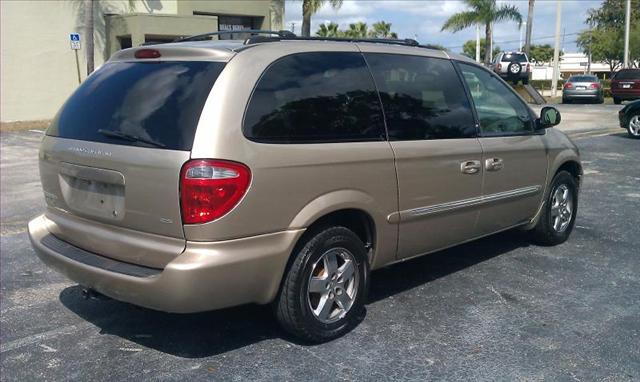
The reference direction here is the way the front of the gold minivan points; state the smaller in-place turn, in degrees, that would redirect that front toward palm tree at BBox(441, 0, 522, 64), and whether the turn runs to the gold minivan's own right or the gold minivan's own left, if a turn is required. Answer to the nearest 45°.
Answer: approximately 45° to the gold minivan's own left

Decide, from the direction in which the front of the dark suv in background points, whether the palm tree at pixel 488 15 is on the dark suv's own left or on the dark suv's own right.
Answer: on the dark suv's own left

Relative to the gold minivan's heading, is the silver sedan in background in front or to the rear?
in front

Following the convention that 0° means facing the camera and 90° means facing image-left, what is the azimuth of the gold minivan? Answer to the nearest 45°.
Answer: approximately 225°

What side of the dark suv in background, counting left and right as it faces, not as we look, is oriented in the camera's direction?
back

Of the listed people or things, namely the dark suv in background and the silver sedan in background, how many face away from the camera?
2

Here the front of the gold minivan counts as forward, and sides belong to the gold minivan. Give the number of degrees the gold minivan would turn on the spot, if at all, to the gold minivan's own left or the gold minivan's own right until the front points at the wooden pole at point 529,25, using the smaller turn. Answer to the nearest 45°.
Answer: approximately 45° to the gold minivan's own left

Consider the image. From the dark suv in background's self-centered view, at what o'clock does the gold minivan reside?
The gold minivan is roughly at 6 o'clock from the dark suv in background.

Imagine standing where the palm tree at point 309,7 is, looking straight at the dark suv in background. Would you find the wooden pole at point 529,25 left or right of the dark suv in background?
left

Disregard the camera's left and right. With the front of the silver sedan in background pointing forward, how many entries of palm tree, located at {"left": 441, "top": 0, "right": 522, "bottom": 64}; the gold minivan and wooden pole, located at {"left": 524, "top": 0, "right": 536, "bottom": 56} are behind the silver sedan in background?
1

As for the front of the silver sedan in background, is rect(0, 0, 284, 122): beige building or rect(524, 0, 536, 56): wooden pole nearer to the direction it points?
the wooden pole

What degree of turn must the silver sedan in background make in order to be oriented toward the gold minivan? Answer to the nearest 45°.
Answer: approximately 180°

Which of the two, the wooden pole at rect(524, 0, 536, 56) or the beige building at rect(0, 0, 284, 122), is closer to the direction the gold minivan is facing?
the wooden pole

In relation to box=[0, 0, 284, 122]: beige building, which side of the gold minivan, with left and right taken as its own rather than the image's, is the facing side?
left

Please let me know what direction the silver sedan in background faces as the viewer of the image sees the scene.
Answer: facing away from the viewer
